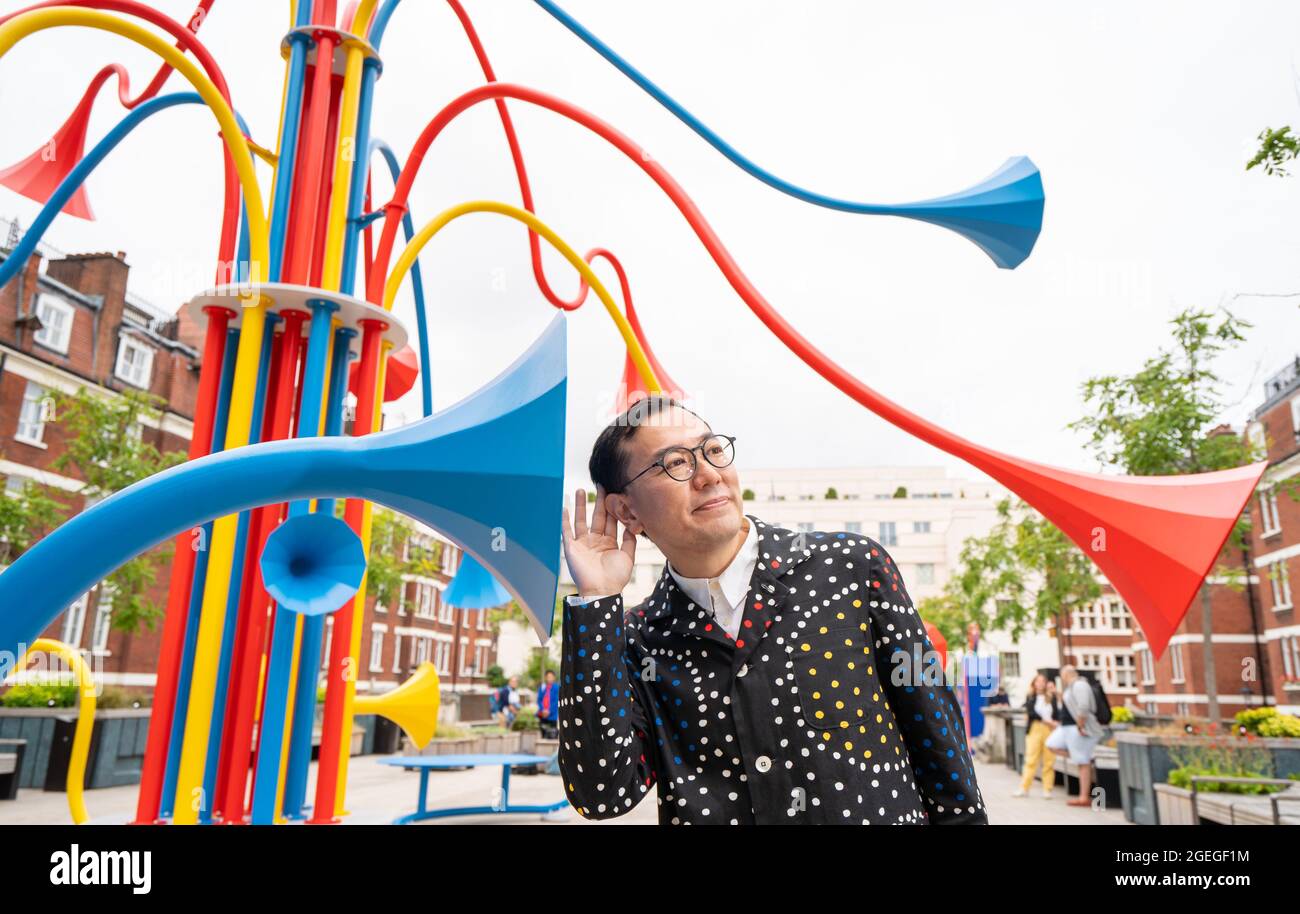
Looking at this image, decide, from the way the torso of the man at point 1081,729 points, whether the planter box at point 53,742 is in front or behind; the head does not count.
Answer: in front

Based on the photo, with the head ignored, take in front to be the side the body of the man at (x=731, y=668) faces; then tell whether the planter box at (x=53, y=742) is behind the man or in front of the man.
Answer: behind

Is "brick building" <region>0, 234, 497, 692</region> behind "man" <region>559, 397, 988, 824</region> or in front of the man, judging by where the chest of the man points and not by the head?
behind

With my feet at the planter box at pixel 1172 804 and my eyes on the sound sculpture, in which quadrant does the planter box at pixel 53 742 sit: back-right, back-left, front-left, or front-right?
front-right

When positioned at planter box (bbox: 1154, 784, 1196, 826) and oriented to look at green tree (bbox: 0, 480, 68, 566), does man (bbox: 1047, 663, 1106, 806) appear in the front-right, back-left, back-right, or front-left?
front-right

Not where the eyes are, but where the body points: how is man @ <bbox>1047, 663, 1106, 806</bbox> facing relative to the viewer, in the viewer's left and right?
facing to the left of the viewer

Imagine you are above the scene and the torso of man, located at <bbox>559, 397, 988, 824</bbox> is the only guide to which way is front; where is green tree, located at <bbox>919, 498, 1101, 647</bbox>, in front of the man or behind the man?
behind

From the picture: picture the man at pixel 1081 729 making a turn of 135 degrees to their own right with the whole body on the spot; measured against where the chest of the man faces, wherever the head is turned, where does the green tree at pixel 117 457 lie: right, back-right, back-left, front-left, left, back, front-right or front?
back-left

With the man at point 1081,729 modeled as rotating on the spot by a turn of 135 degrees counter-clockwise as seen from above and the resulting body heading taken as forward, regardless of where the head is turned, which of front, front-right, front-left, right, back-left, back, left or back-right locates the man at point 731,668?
front-right

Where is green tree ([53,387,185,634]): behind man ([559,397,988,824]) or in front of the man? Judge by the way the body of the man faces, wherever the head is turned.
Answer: behind

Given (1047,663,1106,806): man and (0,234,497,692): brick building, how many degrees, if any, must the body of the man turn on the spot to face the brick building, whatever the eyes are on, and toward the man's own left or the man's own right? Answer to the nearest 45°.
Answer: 0° — they already face it

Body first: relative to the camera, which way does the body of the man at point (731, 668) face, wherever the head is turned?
toward the camera
